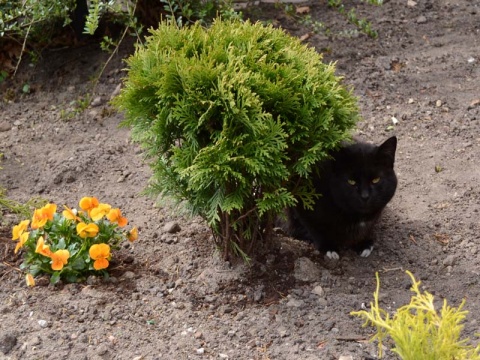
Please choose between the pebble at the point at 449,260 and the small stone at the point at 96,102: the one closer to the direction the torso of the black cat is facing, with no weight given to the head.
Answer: the pebble

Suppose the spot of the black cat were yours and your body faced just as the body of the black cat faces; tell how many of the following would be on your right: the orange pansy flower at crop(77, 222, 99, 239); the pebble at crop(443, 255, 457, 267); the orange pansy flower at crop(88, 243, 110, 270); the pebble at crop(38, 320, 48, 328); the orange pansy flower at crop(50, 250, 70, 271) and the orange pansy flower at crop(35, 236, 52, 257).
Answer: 5

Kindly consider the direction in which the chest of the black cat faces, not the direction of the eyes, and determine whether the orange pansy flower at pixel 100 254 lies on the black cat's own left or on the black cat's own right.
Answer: on the black cat's own right

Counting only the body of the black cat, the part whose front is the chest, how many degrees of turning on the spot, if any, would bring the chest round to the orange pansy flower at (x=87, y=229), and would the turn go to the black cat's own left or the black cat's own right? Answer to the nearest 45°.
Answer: approximately 90° to the black cat's own right

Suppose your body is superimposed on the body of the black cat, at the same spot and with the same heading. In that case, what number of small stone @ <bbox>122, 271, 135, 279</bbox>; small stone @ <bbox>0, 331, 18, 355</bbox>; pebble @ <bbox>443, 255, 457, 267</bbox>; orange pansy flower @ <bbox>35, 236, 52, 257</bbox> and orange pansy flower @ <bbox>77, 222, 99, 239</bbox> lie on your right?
4

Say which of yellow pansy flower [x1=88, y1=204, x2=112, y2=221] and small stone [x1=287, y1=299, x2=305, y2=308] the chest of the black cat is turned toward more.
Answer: the small stone

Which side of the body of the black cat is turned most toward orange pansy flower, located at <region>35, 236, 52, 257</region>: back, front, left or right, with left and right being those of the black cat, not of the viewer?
right

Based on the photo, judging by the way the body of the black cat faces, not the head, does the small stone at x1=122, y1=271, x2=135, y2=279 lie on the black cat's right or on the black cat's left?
on the black cat's right

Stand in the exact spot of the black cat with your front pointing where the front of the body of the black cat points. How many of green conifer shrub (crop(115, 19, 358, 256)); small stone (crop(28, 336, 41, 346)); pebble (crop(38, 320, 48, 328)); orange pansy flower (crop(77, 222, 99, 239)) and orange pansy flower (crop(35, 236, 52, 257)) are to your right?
5

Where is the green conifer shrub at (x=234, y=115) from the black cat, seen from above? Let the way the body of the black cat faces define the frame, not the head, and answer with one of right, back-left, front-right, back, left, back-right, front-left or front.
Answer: right

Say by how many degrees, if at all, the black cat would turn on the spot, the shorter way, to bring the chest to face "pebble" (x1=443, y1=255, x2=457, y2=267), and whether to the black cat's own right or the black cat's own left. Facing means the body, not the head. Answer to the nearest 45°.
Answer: approximately 45° to the black cat's own left

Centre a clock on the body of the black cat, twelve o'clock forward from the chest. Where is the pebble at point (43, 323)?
The pebble is roughly at 3 o'clock from the black cat.

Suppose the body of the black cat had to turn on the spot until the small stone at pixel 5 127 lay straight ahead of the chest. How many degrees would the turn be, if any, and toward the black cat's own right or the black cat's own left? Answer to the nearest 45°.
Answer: approximately 135° to the black cat's own right

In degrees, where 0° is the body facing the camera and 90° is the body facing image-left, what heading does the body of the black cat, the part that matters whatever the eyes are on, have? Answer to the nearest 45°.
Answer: approximately 315°

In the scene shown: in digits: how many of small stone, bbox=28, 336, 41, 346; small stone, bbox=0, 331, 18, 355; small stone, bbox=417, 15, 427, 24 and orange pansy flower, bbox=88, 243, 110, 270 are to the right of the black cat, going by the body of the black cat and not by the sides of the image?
3

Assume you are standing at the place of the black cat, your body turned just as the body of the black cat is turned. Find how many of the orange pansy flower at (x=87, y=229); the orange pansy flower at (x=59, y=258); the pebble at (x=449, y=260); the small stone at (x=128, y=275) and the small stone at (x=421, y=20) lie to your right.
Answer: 3

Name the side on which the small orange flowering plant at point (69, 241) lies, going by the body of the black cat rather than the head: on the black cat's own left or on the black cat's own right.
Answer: on the black cat's own right
